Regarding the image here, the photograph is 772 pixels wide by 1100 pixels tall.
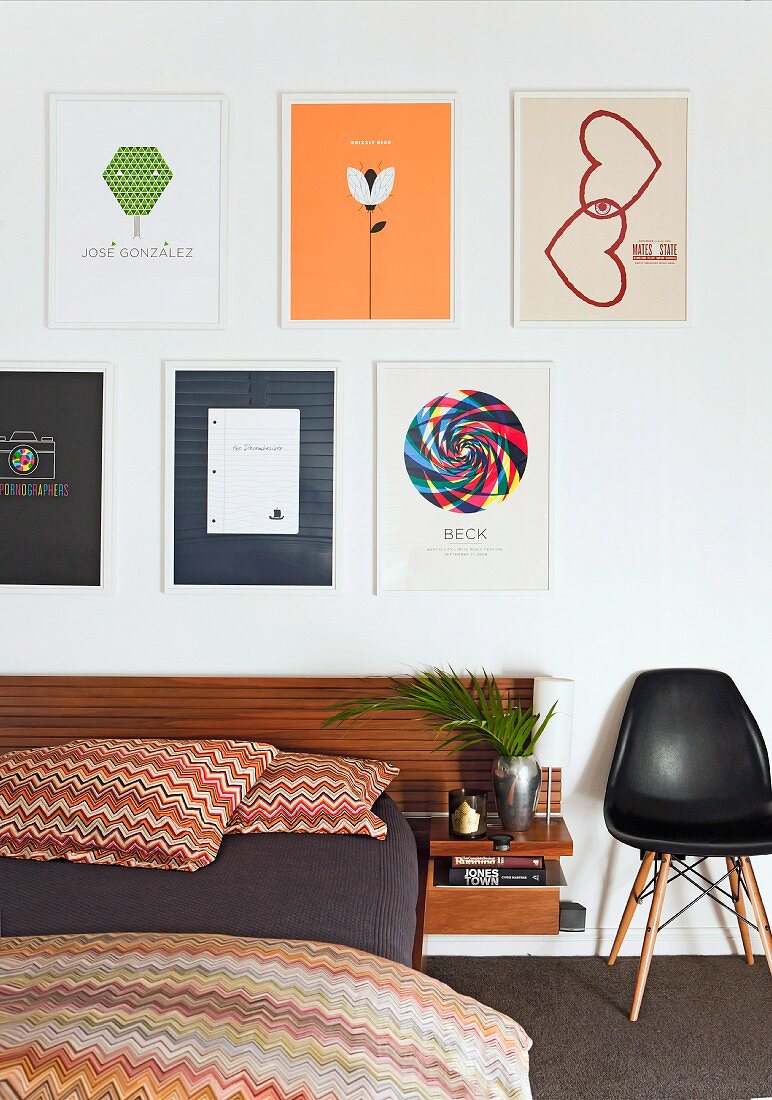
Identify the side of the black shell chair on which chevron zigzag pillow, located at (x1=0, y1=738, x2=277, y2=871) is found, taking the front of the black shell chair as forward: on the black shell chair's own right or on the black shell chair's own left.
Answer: on the black shell chair's own right

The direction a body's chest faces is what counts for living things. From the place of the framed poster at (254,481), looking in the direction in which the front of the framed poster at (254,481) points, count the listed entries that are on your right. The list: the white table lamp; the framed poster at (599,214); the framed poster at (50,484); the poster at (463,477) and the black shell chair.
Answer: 1

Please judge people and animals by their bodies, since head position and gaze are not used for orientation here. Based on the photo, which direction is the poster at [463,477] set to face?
toward the camera

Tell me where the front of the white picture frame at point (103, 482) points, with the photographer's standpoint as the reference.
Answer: facing the viewer

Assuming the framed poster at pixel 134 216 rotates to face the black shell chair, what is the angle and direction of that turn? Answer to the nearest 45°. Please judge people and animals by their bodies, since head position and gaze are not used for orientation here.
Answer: approximately 90° to its left

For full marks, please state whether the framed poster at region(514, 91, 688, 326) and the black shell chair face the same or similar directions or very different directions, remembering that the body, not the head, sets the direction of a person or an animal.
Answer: same or similar directions

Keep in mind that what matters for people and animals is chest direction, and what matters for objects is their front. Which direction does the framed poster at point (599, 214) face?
toward the camera

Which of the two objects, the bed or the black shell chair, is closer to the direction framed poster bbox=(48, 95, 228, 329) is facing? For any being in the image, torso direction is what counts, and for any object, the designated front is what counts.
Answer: the bed

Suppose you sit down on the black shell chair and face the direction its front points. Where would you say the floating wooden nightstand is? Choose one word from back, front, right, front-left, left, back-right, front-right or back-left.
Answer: front-right
